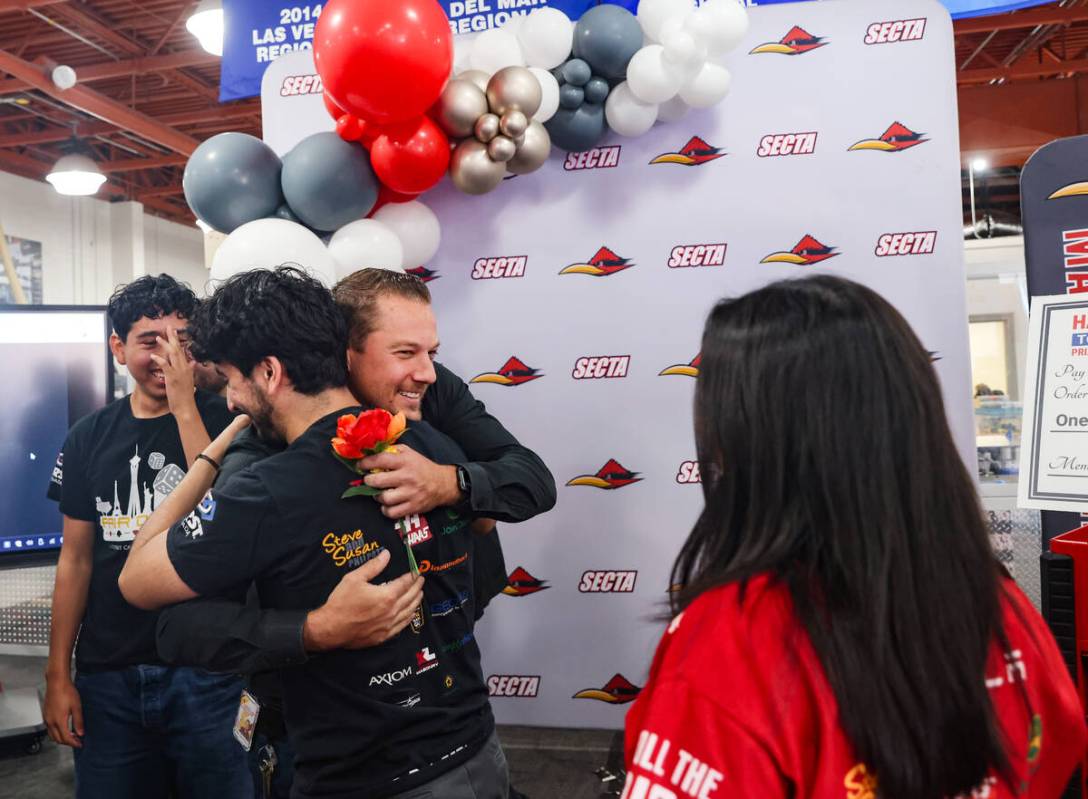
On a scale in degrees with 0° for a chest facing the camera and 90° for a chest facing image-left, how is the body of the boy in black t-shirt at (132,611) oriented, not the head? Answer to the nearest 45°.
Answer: approximately 0°

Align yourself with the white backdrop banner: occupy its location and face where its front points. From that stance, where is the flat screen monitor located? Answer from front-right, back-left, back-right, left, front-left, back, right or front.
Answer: right

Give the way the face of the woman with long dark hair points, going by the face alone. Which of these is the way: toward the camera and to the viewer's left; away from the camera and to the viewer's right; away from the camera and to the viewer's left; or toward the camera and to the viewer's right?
away from the camera and to the viewer's left
